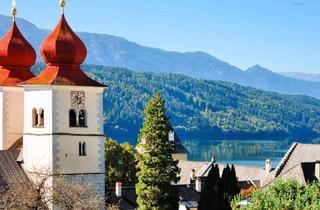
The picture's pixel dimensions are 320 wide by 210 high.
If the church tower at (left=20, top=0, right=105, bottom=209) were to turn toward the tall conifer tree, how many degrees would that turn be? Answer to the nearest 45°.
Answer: approximately 45° to its left

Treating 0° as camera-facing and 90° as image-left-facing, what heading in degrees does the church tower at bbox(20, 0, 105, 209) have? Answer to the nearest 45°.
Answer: approximately 315°
